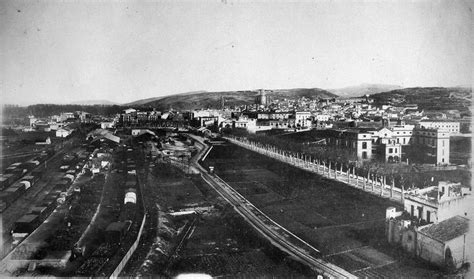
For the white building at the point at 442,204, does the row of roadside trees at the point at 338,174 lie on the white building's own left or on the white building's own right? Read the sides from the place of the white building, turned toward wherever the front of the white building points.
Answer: on the white building's own right

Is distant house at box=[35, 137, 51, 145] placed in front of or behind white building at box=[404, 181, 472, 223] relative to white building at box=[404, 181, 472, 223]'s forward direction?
in front

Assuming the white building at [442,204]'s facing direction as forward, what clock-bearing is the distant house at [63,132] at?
The distant house is roughly at 1 o'clock from the white building.

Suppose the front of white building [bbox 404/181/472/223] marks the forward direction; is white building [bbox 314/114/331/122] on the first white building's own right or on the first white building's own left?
on the first white building's own right

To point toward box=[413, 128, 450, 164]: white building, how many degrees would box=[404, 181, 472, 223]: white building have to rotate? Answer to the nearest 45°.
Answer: approximately 135° to its right

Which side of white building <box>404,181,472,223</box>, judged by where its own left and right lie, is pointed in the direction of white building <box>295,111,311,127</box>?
right

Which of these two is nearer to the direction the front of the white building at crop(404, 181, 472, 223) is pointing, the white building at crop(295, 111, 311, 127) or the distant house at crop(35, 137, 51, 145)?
the distant house

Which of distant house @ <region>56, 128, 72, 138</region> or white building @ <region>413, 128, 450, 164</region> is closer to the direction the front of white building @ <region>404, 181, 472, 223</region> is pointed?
the distant house

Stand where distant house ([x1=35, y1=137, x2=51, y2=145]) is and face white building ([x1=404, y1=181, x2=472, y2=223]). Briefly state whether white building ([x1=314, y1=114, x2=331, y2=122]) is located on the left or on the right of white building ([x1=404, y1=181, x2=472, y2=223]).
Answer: left

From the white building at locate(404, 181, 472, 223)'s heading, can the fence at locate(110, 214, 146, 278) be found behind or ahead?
ahead

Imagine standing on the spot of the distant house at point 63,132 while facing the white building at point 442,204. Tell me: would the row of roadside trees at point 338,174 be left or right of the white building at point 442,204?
left

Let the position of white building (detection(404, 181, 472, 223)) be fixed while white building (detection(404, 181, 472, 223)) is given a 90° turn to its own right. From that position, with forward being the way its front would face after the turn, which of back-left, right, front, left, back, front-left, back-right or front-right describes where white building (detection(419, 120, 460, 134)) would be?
front-right

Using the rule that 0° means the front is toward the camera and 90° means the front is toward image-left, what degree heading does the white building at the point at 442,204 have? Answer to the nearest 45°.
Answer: approximately 45°

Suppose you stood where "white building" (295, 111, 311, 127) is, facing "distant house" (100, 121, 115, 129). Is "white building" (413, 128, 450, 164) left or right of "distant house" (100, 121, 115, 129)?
left
